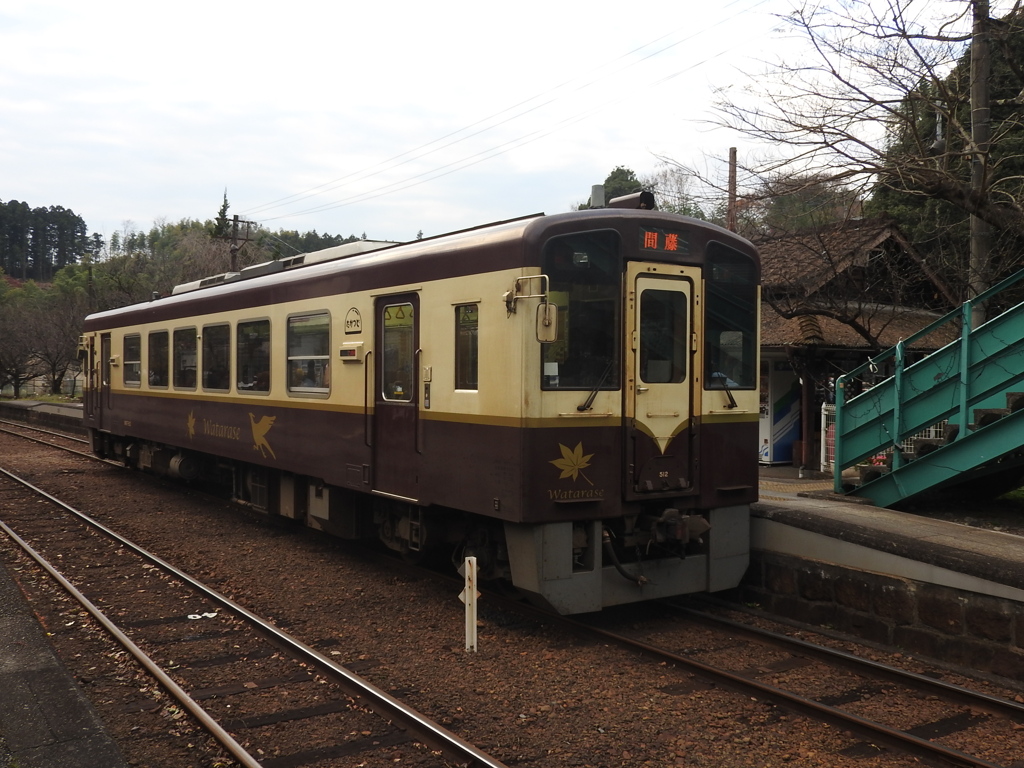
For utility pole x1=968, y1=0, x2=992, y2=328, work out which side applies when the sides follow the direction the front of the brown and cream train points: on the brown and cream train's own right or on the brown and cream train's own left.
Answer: on the brown and cream train's own left

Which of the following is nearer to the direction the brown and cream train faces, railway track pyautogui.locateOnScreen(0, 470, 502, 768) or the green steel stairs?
the green steel stairs

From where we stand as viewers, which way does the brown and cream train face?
facing the viewer and to the right of the viewer

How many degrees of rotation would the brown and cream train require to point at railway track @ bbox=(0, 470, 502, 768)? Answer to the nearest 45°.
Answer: approximately 90° to its right

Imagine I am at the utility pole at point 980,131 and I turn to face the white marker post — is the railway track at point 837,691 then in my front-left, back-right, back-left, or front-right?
front-left

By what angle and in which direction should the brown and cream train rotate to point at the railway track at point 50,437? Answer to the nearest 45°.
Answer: approximately 180°
